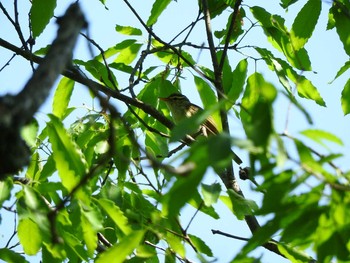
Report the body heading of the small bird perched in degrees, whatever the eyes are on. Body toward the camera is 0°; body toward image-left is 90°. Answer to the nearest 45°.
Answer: approximately 90°
